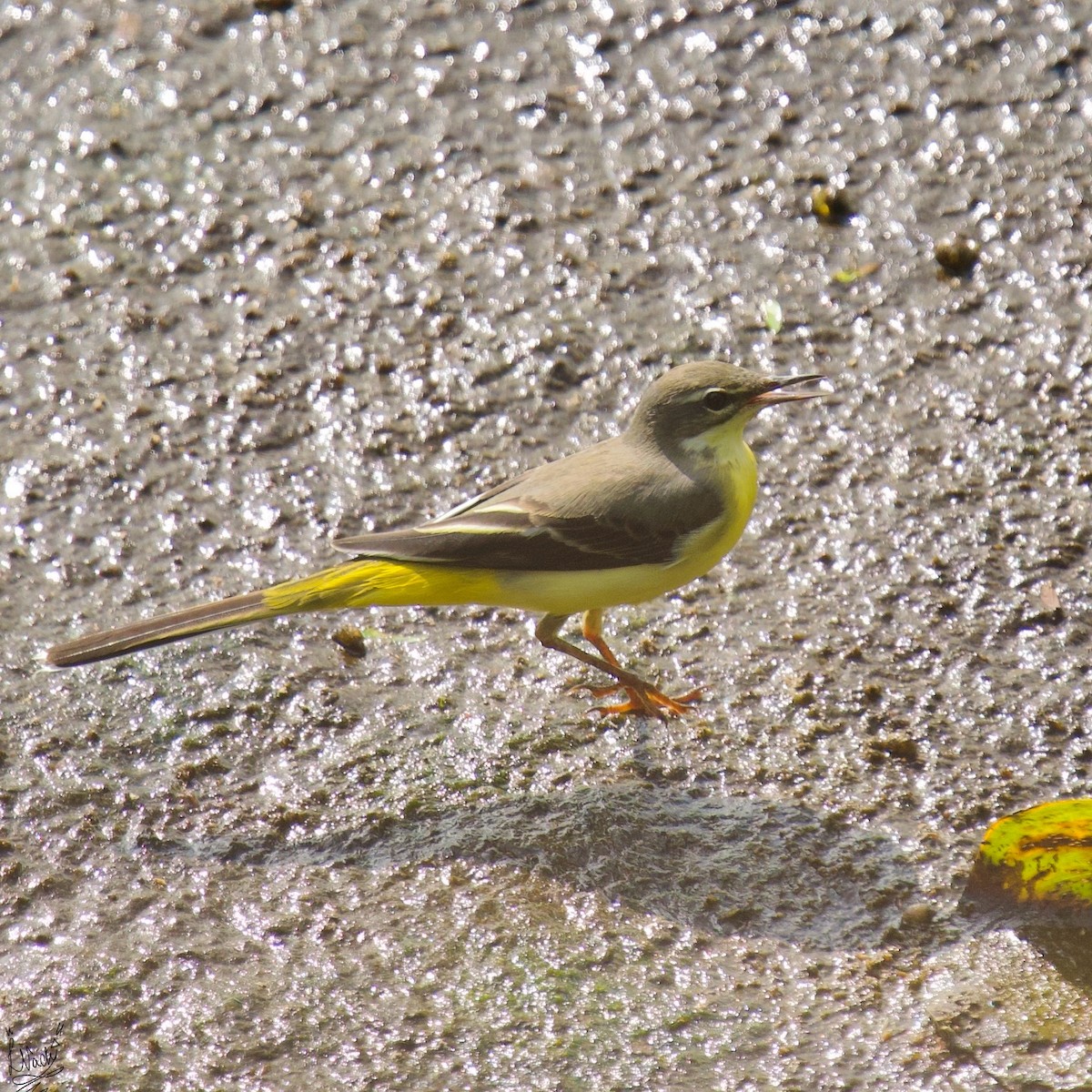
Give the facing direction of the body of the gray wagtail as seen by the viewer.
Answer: to the viewer's right

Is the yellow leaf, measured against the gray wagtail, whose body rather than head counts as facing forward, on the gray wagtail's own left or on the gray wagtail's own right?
on the gray wagtail's own right
